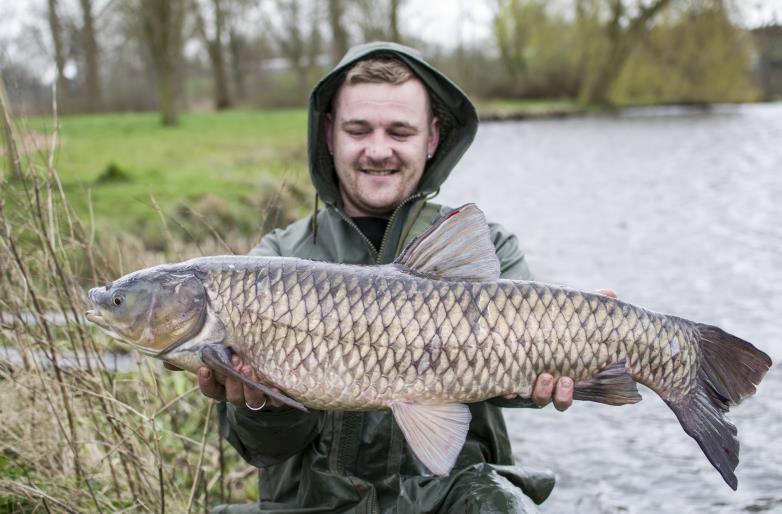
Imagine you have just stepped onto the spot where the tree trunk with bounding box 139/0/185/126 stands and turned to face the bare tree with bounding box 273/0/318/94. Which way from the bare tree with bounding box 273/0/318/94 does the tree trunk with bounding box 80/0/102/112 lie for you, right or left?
left

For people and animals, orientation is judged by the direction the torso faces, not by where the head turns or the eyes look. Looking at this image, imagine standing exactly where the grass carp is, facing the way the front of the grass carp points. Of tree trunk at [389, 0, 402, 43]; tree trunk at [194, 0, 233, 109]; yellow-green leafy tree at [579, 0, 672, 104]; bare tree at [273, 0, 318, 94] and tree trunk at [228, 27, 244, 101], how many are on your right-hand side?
5

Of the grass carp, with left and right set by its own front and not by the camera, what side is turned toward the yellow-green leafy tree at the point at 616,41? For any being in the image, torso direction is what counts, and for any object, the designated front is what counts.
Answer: right

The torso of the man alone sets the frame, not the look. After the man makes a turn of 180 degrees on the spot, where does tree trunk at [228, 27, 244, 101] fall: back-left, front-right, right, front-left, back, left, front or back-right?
front

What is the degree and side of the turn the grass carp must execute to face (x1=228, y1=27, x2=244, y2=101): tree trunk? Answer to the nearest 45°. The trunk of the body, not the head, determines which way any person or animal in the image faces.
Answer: approximately 90° to its right

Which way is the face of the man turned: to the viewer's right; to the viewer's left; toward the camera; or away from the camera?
toward the camera

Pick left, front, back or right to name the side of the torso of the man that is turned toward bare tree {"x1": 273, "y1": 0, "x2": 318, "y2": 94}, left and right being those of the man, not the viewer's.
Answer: back

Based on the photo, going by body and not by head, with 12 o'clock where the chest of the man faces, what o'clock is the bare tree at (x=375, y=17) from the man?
The bare tree is roughly at 6 o'clock from the man.

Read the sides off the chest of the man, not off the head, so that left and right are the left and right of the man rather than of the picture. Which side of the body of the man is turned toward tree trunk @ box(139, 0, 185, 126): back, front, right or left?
back

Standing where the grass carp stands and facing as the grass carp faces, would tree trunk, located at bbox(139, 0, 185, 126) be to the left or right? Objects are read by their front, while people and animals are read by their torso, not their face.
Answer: on its right

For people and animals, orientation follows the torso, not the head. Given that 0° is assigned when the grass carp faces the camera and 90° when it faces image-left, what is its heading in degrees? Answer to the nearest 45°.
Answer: approximately 90°

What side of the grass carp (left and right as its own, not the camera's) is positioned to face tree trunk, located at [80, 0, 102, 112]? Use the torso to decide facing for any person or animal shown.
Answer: right

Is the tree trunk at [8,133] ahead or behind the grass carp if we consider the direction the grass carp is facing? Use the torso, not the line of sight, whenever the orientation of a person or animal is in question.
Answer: ahead

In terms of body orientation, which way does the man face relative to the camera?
toward the camera

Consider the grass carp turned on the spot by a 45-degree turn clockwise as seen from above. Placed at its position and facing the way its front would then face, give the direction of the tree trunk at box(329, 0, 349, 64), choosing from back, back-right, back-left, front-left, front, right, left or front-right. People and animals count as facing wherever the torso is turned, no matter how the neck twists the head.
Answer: front-right
